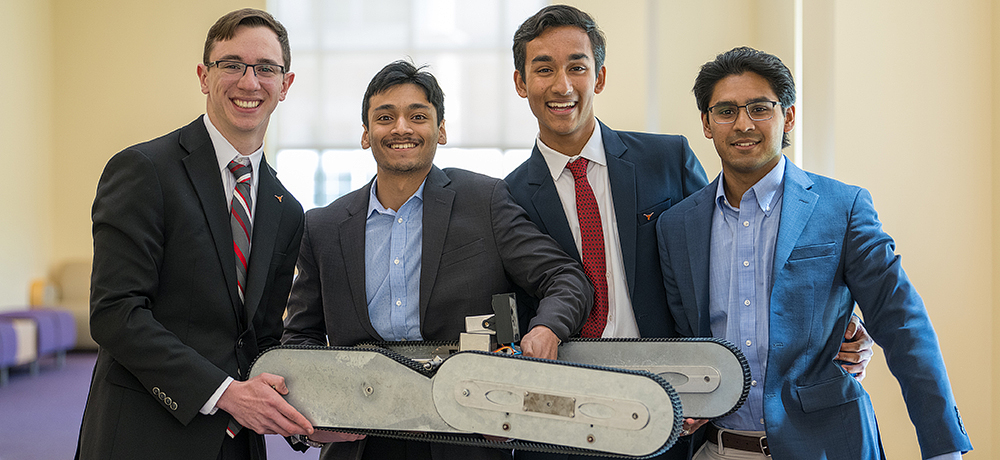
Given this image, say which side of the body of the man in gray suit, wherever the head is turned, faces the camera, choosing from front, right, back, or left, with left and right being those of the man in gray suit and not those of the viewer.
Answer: front

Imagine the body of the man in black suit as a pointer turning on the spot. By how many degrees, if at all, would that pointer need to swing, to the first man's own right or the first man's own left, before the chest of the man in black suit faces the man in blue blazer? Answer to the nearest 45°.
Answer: approximately 45° to the first man's own left

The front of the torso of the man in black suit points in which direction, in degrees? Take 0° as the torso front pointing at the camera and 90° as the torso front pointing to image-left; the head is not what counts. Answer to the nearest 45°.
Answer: approximately 315°

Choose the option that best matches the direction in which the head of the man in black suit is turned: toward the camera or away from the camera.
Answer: toward the camera

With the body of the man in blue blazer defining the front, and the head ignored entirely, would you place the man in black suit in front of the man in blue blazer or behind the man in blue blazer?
in front

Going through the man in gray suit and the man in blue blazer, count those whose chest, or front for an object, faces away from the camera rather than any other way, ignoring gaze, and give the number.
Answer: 0

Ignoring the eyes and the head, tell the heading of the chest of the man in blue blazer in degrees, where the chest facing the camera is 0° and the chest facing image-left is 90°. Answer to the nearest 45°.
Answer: approximately 45°

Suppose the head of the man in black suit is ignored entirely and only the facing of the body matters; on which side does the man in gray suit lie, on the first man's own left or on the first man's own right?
on the first man's own left

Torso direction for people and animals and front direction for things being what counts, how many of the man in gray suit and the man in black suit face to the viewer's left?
0

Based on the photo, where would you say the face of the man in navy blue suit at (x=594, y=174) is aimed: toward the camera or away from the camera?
toward the camera

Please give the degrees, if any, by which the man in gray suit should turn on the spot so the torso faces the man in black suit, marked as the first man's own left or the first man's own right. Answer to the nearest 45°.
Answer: approximately 45° to the first man's own right
